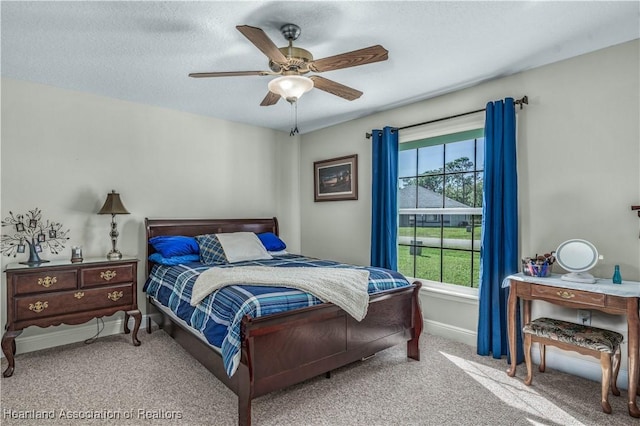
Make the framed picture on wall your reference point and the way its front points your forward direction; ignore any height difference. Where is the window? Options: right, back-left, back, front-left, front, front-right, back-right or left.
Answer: left

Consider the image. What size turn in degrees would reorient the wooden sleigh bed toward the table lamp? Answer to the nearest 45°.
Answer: approximately 180°

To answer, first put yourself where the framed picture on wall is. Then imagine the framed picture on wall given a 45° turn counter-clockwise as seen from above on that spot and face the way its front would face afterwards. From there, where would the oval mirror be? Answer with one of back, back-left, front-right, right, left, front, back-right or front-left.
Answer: front-left

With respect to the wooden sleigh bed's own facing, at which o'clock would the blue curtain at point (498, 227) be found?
The blue curtain is roughly at 10 o'clock from the wooden sleigh bed.

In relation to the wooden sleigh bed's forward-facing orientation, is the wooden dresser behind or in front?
behind

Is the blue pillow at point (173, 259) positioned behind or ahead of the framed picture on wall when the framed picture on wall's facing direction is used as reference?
ahead

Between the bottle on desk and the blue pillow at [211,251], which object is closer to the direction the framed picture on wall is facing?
the blue pillow

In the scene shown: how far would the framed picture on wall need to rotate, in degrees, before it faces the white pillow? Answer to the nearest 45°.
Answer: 0° — it already faces it

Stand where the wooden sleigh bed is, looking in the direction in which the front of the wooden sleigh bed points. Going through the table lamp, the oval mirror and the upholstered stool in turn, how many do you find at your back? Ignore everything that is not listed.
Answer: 1

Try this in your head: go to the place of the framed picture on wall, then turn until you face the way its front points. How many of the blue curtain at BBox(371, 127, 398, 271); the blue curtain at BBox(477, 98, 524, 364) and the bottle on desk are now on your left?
3

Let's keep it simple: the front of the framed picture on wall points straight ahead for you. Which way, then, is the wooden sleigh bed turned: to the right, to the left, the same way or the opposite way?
to the left

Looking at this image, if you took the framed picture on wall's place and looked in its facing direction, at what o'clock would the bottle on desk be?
The bottle on desk is roughly at 9 o'clock from the framed picture on wall.

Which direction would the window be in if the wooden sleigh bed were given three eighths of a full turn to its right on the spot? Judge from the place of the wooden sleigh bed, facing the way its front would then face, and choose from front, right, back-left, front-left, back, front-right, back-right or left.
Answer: back-right

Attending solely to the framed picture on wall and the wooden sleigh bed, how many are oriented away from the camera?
0

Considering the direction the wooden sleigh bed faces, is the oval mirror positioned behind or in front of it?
in front
